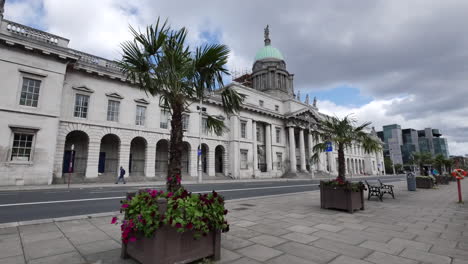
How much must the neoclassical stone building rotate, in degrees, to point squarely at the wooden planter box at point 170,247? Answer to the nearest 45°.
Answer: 0° — it already faces it

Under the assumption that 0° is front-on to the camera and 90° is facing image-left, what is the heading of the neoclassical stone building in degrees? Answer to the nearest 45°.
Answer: approximately 315°

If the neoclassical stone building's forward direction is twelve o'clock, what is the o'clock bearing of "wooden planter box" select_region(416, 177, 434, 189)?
The wooden planter box is roughly at 11 o'clock from the neoclassical stone building.

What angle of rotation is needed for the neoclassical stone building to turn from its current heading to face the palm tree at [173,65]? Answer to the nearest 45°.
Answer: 0° — it already faces it

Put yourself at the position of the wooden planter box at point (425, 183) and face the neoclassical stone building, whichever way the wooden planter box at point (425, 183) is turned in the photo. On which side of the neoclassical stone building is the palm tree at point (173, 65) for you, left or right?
left
